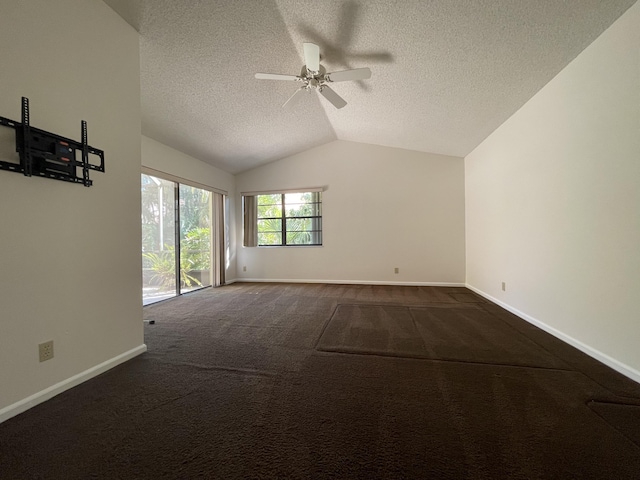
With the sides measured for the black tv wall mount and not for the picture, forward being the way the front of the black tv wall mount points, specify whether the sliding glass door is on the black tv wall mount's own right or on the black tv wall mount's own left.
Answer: on the black tv wall mount's own left

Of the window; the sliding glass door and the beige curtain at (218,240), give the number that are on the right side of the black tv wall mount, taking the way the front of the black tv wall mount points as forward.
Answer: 0

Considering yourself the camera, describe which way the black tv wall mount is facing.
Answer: facing the viewer and to the right of the viewer

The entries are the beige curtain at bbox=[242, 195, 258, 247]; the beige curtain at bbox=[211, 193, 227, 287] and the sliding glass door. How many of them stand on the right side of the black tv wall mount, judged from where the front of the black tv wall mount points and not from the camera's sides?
0

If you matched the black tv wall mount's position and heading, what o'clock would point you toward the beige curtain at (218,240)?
The beige curtain is roughly at 9 o'clock from the black tv wall mount.

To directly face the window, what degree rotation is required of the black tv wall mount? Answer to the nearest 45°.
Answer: approximately 90° to its left

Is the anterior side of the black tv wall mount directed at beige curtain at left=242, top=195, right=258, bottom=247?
no

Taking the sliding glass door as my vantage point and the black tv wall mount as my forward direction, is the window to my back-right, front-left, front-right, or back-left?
back-left
